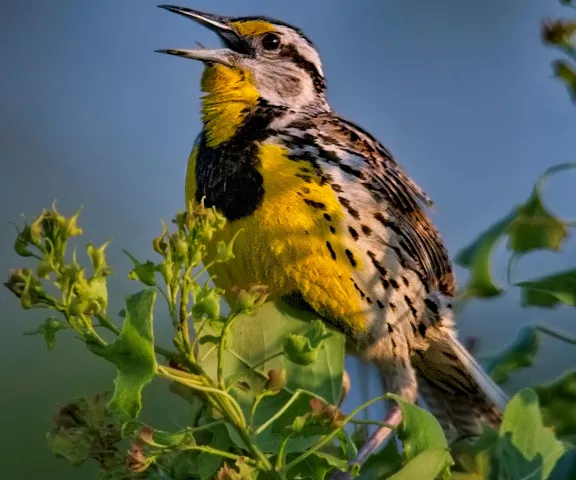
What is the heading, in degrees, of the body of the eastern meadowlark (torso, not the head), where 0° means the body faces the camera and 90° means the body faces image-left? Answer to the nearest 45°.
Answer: approximately 45°
